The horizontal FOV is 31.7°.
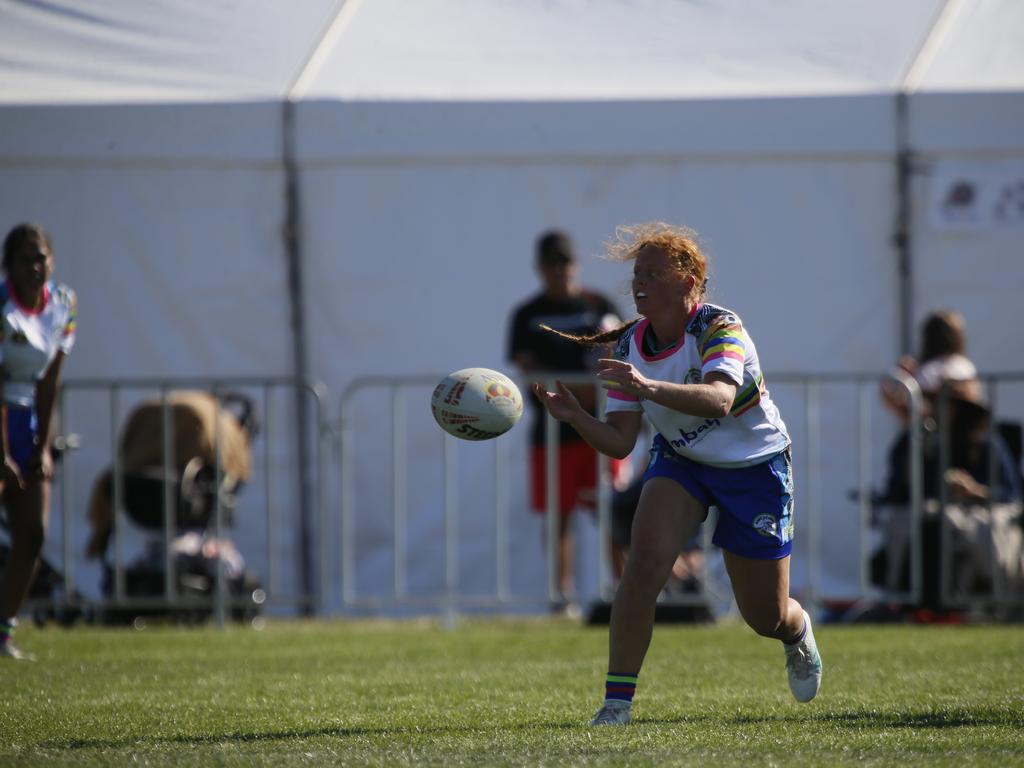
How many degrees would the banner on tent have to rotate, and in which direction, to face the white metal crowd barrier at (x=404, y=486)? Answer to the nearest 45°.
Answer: approximately 90° to its right

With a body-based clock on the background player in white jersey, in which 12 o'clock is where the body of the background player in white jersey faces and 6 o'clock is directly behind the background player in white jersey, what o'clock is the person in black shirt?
The person in black shirt is roughly at 8 o'clock from the background player in white jersey.

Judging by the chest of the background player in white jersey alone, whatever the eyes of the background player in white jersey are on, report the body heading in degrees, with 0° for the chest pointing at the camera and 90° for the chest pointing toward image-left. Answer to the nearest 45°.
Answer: approximately 0°

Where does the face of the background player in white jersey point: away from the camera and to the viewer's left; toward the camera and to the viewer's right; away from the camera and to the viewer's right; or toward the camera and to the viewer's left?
toward the camera and to the viewer's right

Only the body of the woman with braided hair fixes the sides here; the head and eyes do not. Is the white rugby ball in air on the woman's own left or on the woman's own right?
on the woman's own right

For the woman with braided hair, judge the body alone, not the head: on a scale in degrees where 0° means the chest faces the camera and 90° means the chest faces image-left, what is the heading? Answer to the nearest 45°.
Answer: approximately 45°

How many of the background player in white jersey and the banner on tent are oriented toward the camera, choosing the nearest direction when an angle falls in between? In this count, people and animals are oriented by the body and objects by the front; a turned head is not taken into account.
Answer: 2

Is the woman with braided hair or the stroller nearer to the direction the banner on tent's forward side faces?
the woman with braided hair

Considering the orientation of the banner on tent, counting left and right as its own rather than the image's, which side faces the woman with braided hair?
front

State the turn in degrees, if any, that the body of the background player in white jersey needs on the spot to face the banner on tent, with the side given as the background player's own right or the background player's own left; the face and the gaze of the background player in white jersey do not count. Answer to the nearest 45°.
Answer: approximately 90° to the background player's own left
